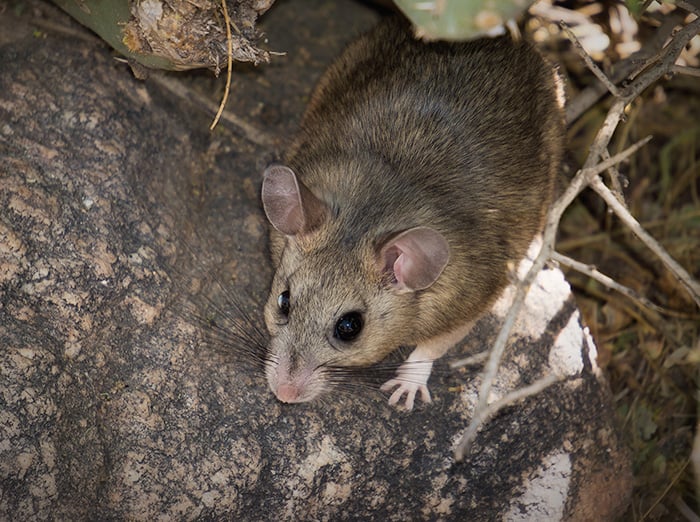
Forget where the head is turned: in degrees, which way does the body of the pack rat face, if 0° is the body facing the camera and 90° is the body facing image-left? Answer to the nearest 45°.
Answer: approximately 45°

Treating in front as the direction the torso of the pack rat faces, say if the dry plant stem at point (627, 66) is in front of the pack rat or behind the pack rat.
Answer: behind
